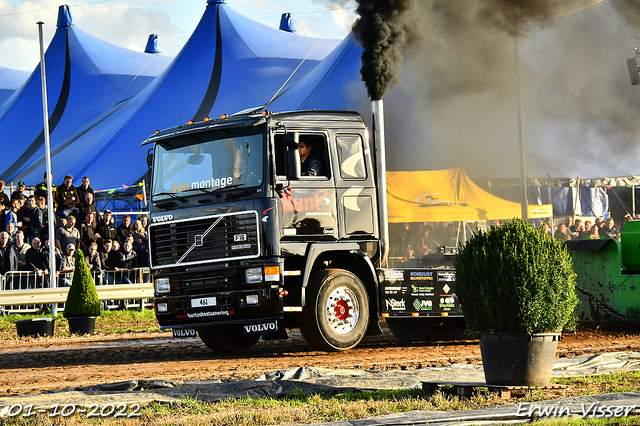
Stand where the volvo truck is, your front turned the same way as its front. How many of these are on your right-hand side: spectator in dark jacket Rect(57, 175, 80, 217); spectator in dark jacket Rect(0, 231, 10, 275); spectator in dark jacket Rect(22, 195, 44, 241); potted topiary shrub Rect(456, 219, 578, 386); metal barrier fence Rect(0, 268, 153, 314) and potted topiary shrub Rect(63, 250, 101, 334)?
5

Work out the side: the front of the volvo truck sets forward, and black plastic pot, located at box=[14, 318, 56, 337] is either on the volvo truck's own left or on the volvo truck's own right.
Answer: on the volvo truck's own right

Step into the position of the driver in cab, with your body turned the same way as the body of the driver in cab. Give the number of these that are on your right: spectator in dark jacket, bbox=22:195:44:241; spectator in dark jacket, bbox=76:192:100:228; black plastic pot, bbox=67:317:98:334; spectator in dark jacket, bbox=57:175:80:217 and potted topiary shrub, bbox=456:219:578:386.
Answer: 4

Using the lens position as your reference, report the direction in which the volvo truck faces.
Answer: facing the viewer and to the left of the viewer

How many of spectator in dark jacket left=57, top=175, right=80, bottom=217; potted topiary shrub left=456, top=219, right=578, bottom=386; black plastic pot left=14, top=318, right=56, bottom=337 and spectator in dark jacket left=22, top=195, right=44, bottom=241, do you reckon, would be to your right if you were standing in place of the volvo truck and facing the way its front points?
3

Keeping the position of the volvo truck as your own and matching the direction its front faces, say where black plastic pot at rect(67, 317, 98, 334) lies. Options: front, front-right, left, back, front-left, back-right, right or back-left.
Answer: right

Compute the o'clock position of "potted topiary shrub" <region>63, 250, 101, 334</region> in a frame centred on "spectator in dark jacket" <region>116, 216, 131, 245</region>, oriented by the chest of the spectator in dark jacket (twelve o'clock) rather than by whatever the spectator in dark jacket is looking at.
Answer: The potted topiary shrub is roughly at 2 o'clock from the spectator in dark jacket.

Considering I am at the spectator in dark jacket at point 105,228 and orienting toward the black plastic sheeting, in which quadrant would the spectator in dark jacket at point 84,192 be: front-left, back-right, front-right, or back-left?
back-right

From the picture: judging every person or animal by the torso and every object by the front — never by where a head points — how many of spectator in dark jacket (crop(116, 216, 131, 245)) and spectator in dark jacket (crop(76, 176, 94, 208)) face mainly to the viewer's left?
0

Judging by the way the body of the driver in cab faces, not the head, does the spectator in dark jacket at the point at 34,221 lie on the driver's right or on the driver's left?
on the driver's right

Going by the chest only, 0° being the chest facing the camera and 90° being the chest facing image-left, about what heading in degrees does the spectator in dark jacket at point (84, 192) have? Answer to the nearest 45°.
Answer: approximately 315°

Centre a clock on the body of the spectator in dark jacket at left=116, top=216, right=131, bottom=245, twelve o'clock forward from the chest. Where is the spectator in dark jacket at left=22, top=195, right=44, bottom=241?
the spectator in dark jacket at left=22, top=195, right=44, bottom=241 is roughly at 4 o'clock from the spectator in dark jacket at left=116, top=216, right=131, bottom=245.
